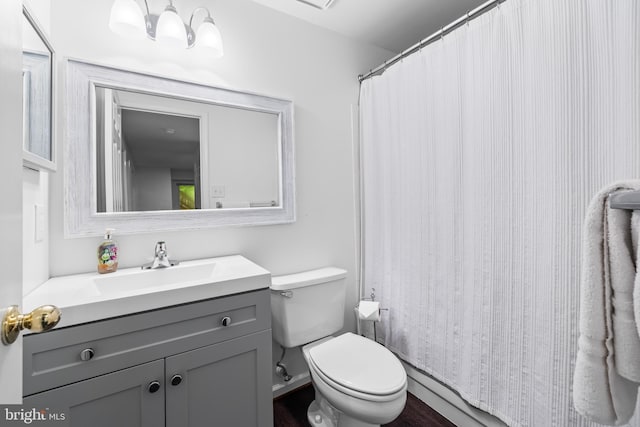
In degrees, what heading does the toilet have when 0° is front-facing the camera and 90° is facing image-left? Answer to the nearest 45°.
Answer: approximately 315°

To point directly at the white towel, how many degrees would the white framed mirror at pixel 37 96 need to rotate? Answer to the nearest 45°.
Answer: approximately 45° to its right

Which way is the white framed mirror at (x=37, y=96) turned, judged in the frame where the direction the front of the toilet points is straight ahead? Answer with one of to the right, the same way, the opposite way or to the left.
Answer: to the left

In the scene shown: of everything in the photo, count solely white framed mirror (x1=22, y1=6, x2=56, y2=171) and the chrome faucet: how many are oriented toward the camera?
1

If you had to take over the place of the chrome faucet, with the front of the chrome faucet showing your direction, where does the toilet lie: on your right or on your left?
on your left

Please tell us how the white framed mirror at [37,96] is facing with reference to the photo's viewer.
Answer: facing to the right of the viewer

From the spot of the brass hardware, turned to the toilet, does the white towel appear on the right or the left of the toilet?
right
